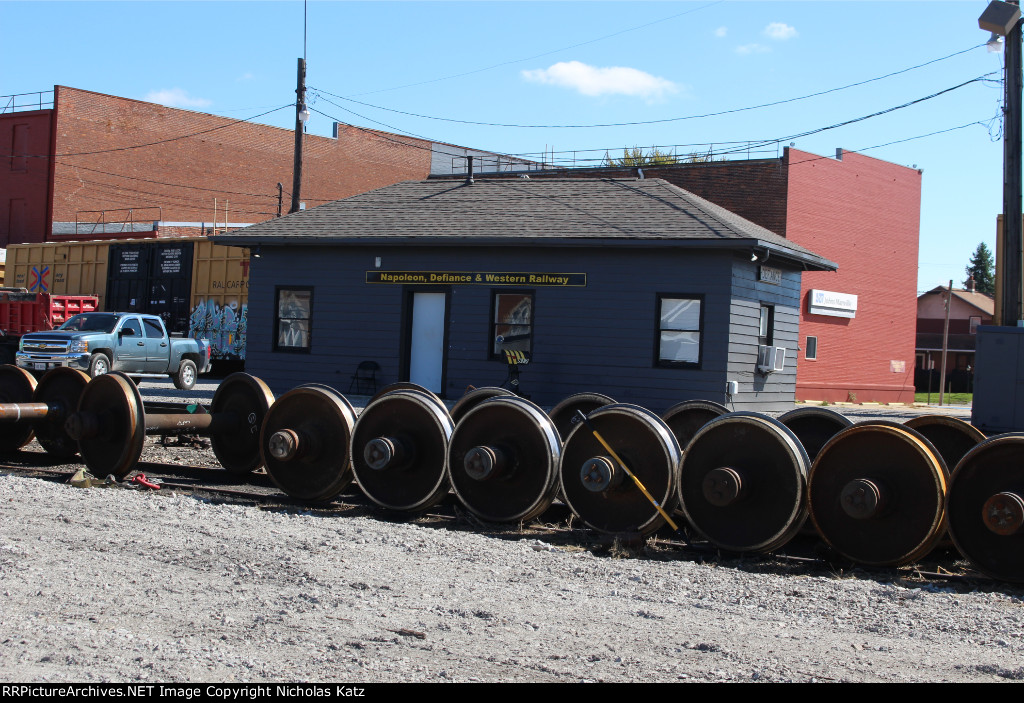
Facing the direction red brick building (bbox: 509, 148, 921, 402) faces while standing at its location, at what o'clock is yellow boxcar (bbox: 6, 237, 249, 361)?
The yellow boxcar is roughly at 4 o'clock from the red brick building.

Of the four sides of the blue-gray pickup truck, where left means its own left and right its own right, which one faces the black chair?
left

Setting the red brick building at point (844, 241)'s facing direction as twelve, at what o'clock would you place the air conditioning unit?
The air conditioning unit is roughly at 2 o'clock from the red brick building.

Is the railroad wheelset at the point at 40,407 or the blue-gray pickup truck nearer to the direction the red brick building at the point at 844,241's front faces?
the railroad wheelset

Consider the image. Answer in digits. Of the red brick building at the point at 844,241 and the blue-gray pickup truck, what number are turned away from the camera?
0

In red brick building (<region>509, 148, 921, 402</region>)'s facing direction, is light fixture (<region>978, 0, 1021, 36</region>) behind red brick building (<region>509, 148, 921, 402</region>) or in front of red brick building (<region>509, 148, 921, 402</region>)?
in front

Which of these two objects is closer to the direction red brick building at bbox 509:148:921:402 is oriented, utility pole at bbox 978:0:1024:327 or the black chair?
the utility pole

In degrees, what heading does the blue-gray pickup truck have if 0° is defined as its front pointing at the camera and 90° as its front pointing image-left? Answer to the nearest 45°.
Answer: approximately 45°

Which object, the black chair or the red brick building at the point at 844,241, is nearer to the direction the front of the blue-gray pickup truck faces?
the black chair

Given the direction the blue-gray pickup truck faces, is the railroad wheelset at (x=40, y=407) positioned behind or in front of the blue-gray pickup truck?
in front

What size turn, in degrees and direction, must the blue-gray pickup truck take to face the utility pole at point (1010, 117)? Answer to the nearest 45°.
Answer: approximately 90° to its left

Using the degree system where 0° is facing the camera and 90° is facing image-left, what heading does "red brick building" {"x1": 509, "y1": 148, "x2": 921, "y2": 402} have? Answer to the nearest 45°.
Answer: approximately 315°

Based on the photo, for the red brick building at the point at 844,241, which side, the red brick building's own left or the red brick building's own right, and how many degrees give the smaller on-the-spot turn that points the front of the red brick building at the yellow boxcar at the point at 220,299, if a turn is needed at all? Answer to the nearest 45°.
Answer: approximately 135° to the red brick building's own right

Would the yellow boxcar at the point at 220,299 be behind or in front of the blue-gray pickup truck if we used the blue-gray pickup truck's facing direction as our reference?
behind
